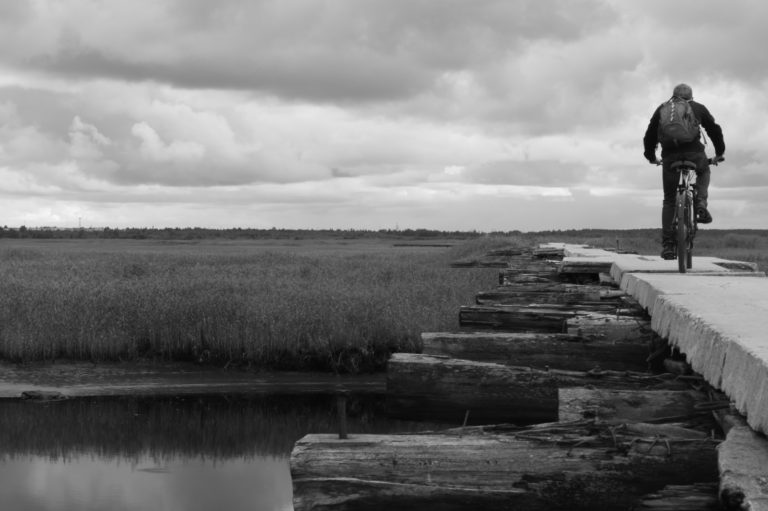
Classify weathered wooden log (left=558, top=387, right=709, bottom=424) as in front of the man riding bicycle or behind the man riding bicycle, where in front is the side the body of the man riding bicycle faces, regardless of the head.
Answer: behind

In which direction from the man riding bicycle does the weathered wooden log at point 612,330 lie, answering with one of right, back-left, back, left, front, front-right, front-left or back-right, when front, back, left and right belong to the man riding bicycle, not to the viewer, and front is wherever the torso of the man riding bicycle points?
back

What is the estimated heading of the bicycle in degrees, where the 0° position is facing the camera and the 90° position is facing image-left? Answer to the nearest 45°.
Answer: approximately 180°

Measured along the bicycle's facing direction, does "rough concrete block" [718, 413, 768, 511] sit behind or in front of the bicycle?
behind

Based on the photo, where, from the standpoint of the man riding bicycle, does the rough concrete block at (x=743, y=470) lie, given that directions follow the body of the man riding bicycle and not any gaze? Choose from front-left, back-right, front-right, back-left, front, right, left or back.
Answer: back

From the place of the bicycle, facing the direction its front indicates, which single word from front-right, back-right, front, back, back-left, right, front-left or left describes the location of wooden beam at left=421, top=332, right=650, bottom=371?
back

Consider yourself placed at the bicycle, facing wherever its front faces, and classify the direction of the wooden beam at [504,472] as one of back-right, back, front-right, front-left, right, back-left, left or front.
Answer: back

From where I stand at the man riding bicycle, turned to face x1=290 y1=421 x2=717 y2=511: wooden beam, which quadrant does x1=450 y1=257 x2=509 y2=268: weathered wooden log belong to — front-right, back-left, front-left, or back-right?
back-right

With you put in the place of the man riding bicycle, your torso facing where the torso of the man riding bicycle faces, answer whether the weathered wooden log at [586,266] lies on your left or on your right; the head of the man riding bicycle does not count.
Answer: on your left

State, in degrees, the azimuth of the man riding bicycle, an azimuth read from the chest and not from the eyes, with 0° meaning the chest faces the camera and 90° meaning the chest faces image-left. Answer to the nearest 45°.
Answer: approximately 180°

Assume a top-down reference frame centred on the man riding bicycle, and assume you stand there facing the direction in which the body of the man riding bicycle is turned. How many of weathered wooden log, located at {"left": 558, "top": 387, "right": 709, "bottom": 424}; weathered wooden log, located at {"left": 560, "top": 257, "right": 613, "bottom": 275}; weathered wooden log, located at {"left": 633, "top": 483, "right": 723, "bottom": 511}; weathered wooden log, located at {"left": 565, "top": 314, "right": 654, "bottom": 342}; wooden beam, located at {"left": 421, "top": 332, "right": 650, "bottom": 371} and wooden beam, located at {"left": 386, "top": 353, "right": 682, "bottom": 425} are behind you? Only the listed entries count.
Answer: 5
